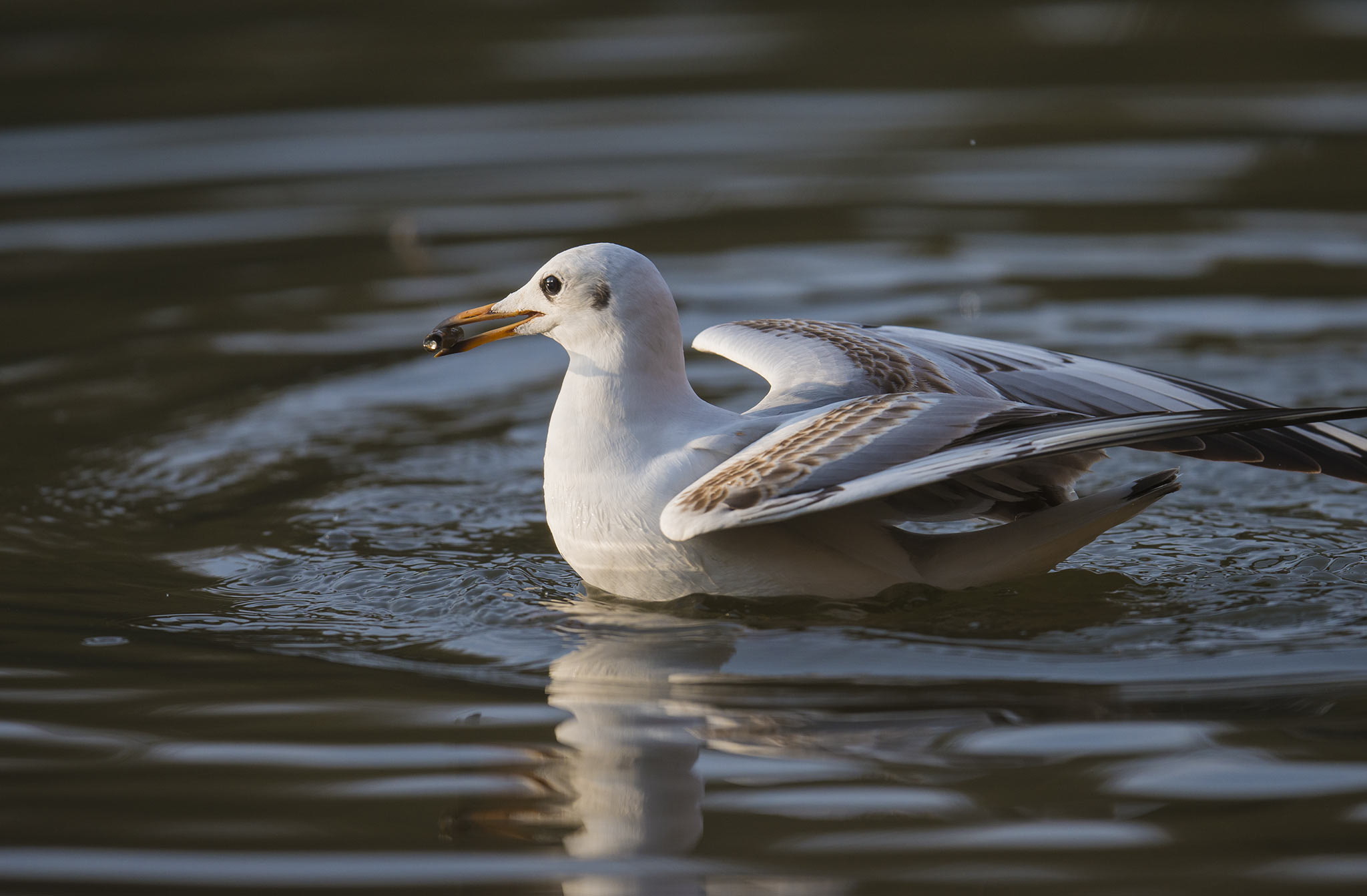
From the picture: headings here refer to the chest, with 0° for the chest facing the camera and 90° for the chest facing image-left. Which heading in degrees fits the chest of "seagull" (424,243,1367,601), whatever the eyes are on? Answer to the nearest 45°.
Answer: approximately 90°
